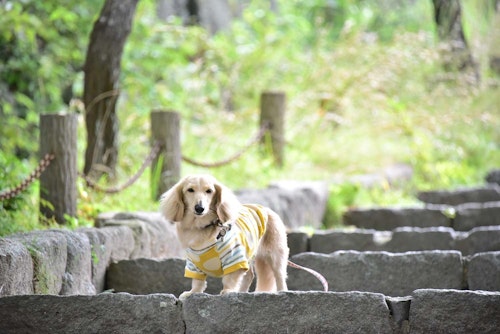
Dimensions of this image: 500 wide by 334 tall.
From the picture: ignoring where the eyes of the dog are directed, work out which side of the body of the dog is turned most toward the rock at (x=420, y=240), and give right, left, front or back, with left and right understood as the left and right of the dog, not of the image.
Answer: back

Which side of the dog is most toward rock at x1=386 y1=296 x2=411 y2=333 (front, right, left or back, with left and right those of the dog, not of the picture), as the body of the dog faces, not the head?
left

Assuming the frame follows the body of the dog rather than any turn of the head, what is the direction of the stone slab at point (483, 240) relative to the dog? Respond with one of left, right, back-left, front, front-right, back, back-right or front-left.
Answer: back

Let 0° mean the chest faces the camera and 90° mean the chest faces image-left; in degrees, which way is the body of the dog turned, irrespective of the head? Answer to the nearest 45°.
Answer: approximately 45°

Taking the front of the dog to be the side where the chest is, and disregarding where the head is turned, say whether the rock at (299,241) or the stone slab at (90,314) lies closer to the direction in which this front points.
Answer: the stone slab

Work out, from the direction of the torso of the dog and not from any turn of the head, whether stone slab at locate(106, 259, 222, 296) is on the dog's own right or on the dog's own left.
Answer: on the dog's own right

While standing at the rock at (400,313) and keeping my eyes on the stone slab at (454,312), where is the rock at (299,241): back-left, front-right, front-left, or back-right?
back-left

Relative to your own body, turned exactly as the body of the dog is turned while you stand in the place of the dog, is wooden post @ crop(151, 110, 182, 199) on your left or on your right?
on your right
